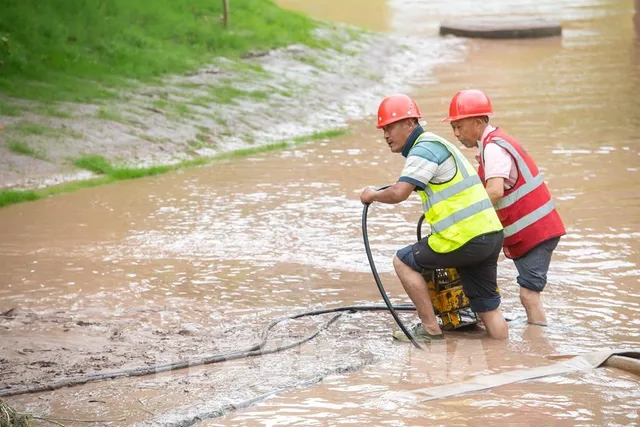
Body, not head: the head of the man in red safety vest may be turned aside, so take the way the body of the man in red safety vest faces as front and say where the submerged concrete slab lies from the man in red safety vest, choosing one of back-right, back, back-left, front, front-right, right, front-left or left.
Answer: right

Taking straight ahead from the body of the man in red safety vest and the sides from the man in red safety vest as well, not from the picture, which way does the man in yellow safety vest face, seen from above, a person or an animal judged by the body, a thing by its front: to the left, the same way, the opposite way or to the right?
the same way

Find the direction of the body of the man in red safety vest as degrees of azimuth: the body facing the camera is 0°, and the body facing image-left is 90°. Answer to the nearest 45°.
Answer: approximately 90°

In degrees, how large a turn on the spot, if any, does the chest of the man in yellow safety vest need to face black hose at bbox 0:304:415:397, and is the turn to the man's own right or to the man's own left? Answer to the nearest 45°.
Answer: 0° — they already face it

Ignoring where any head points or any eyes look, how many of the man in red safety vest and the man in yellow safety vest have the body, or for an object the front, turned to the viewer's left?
2

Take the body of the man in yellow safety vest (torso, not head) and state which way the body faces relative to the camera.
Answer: to the viewer's left

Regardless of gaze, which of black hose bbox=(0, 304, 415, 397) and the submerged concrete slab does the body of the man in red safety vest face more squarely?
the black hose

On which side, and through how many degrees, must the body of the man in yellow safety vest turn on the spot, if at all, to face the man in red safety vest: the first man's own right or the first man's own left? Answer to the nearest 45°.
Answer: approximately 135° to the first man's own right

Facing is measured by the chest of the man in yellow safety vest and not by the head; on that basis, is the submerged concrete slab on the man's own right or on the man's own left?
on the man's own right

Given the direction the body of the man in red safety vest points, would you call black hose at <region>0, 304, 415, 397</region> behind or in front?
in front

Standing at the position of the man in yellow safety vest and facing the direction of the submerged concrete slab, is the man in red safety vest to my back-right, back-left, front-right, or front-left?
front-right

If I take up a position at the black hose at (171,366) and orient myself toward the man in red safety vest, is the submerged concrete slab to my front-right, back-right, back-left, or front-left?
front-left
